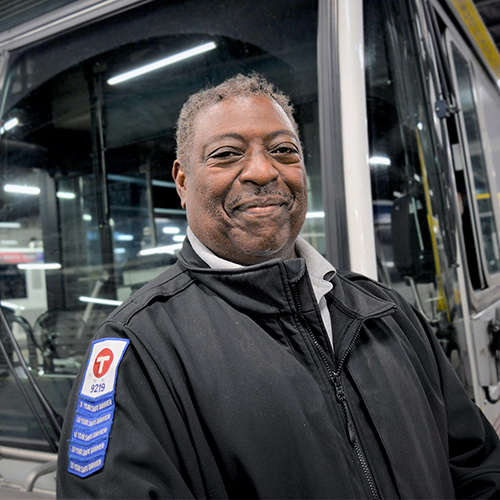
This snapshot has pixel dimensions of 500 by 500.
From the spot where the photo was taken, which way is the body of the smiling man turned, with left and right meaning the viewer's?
facing the viewer and to the right of the viewer
